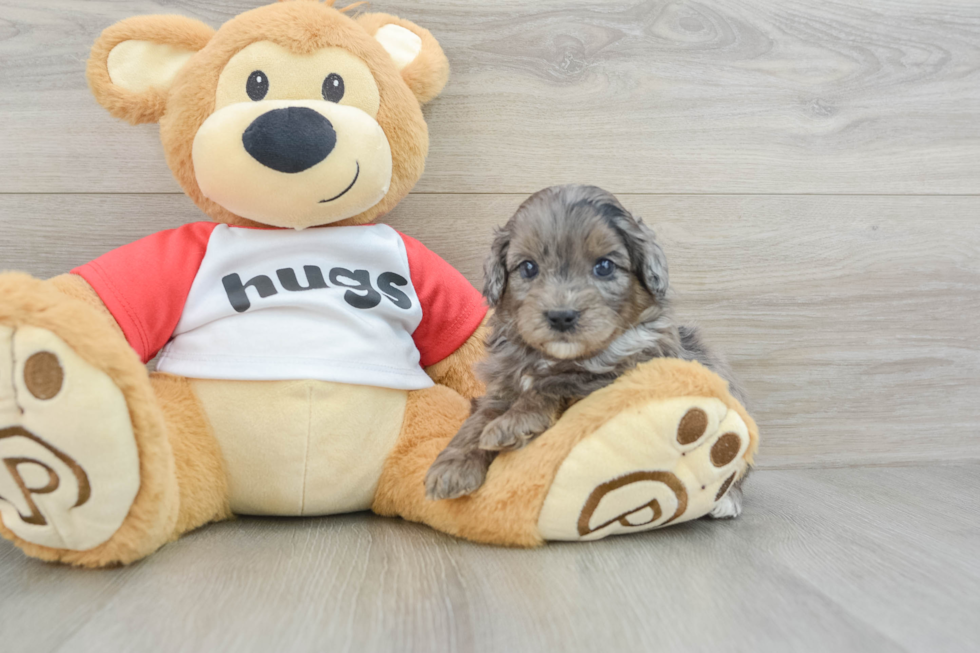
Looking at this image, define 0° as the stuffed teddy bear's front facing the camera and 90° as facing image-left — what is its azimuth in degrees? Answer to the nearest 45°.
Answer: approximately 0°

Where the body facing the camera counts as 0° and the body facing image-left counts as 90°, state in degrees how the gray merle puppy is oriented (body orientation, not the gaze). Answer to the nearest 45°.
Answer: approximately 45°
